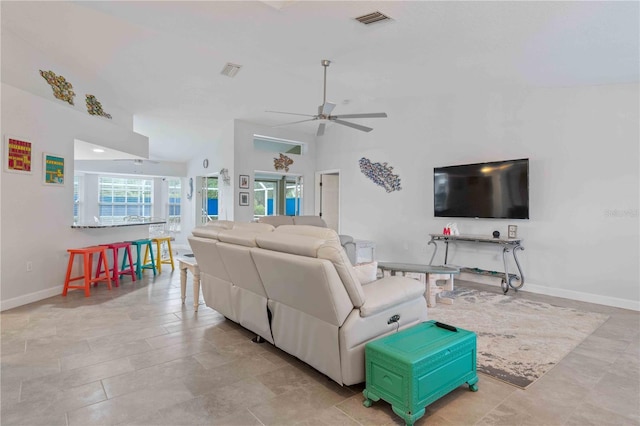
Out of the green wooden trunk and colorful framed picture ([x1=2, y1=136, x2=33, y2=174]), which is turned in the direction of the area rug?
the colorful framed picture

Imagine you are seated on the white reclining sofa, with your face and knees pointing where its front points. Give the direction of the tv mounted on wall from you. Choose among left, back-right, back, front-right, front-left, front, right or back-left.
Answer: front

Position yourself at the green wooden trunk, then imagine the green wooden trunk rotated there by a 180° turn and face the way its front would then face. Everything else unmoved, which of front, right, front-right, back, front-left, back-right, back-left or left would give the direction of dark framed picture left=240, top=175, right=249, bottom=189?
front

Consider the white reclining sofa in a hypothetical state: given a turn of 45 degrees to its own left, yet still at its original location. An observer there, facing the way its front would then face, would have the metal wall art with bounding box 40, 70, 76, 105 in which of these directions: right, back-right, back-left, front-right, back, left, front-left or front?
front-left

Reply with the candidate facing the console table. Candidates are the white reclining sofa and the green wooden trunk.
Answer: the white reclining sofa

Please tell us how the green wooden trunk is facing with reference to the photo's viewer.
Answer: facing the viewer and to the right of the viewer

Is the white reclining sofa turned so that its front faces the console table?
yes

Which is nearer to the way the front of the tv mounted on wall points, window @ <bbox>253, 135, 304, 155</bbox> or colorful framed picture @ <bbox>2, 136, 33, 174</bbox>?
the colorful framed picture

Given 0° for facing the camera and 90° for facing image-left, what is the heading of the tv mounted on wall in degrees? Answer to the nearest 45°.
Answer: approximately 45°

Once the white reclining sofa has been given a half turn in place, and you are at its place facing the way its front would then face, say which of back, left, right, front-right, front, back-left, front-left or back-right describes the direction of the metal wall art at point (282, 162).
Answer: back-right

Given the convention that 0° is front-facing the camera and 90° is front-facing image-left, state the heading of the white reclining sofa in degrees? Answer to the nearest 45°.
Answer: approximately 225°

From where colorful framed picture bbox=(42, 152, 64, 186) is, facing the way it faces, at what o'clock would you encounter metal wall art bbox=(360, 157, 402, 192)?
The metal wall art is roughly at 11 o'clock from the colorful framed picture.

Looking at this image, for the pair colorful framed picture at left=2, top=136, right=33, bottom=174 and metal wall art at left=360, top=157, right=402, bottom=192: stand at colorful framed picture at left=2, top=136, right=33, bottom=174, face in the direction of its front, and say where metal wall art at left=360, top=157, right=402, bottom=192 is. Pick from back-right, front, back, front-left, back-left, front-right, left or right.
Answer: front-left

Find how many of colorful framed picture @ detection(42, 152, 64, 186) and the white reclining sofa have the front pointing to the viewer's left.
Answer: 0

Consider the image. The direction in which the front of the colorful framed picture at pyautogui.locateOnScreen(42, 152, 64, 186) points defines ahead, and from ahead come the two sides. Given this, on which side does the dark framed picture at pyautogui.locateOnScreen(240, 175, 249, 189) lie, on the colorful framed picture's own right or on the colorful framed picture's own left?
on the colorful framed picture's own left

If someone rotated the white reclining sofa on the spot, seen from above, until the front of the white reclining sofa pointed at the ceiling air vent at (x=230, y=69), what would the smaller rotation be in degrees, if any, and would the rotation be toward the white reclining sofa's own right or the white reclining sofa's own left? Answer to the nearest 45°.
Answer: approximately 90° to the white reclining sofa's own left

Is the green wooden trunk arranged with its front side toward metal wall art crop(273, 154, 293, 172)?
no

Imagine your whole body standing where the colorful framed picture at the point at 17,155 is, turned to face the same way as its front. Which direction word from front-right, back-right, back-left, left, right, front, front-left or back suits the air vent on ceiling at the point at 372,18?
front

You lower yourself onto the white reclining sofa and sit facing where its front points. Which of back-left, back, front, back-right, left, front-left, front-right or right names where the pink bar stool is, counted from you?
left

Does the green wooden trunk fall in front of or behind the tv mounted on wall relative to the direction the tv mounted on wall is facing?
in front

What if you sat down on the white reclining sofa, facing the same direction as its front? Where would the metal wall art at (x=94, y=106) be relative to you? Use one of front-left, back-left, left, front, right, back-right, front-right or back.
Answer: left
